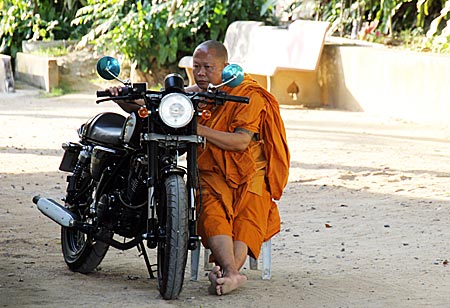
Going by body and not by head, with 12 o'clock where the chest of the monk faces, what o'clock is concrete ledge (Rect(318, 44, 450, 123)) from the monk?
The concrete ledge is roughly at 5 o'clock from the monk.

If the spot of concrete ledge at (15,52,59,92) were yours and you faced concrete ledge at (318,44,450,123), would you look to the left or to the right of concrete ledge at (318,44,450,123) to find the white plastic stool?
right

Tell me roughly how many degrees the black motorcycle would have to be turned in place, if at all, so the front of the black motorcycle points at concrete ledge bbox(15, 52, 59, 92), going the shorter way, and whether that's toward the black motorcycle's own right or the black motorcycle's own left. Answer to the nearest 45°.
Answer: approximately 135° to the black motorcycle's own left

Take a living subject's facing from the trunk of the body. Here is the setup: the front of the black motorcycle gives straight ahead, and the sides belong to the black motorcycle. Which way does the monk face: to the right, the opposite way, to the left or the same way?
to the right

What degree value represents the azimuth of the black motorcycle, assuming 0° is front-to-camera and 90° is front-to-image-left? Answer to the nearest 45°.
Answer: approximately 315°

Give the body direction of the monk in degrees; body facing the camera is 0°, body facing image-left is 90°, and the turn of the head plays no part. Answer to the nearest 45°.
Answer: approximately 45°
